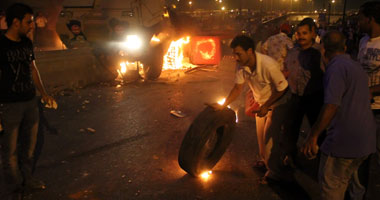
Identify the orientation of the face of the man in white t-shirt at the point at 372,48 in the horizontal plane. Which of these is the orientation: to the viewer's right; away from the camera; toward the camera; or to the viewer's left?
to the viewer's left

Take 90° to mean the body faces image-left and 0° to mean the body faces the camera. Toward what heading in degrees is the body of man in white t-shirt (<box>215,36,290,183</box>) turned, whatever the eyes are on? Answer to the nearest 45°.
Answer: approximately 45°

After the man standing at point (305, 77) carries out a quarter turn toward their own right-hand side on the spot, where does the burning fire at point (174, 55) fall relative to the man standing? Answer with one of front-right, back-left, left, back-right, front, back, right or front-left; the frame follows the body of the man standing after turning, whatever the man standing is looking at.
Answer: front

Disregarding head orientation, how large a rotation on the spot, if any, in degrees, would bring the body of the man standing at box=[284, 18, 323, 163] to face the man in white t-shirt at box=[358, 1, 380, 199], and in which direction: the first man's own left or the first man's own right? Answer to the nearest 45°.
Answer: approximately 90° to the first man's own left

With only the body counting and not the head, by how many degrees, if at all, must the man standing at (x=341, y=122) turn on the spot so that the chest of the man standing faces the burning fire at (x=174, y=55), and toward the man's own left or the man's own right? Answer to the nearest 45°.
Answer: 0° — they already face it

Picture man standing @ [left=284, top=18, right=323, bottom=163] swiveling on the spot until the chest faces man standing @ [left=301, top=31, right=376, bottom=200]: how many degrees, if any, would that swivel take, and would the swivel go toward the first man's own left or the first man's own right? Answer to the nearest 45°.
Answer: approximately 45° to the first man's own left

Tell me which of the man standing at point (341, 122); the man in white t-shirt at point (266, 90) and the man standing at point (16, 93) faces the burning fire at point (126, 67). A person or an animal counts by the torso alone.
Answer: the man standing at point (341, 122)

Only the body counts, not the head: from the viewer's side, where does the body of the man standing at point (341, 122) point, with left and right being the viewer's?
facing away from the viewer and to the left of the viewer

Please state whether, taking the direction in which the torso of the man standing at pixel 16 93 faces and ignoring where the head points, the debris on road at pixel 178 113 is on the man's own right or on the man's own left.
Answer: on the man's own left

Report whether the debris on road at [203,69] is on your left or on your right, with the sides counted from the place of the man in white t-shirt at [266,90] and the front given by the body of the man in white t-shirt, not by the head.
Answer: on your right

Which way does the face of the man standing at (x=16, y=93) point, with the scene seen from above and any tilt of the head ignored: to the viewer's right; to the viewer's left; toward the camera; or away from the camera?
to the viewer's right

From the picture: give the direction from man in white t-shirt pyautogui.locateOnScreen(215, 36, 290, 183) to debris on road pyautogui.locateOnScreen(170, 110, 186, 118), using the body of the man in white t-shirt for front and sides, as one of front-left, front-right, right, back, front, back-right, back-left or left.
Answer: right

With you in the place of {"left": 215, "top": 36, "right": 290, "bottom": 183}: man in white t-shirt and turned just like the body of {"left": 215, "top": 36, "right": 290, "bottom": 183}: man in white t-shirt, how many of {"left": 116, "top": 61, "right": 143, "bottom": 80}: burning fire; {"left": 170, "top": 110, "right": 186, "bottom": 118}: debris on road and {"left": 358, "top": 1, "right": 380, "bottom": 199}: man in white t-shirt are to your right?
2
